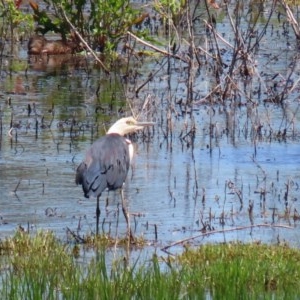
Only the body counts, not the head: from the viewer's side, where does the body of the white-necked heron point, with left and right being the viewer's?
facing away from the viewer and to the right of the viewer
